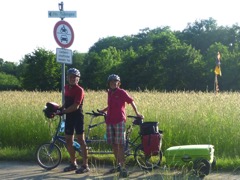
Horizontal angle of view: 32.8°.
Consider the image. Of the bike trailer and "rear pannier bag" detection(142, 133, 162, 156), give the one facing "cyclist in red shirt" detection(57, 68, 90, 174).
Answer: the bike trailer

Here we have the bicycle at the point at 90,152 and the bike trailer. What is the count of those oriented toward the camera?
0

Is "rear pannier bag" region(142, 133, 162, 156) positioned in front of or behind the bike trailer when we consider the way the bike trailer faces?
in front

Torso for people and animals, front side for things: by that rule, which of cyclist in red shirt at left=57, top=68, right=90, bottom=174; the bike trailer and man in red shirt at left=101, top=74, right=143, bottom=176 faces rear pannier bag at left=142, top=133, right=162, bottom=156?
the bike trailer

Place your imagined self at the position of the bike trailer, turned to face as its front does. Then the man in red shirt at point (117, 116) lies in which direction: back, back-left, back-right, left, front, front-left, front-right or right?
front

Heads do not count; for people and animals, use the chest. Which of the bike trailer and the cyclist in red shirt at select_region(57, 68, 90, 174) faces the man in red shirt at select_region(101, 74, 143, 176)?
the bike trailer

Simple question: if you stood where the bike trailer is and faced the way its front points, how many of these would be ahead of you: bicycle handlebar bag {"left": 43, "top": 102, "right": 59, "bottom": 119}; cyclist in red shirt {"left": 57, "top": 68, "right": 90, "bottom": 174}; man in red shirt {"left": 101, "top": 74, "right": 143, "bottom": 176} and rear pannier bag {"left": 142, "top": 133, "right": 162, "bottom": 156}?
4

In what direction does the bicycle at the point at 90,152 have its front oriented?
to the viewer's left

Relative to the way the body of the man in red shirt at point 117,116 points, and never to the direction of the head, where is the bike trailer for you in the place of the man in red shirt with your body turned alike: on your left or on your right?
on your left

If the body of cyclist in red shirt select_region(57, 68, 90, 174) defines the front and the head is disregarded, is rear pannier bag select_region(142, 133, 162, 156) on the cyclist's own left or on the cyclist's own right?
on the cyclist's own left

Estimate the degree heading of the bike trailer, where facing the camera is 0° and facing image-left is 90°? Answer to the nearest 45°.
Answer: approximately 90°

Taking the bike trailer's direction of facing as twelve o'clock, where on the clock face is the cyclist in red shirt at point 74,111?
The cyclist in red shirt is roughly at 12 o'clock from the bike trailer.
